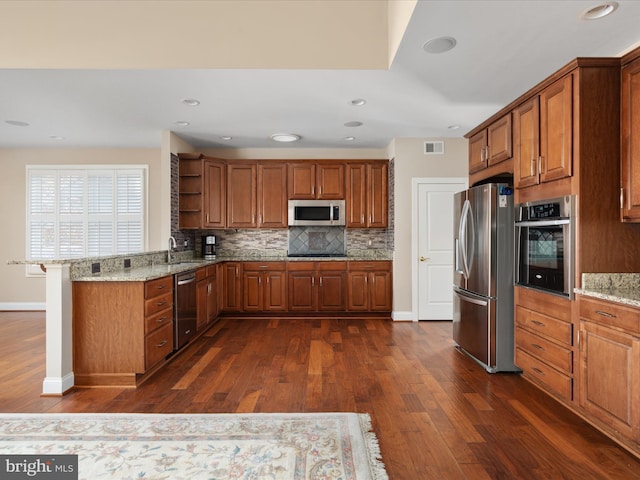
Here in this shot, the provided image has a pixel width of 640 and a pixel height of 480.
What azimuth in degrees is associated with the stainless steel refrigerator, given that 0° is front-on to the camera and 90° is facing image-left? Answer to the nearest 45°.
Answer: approximately 45°

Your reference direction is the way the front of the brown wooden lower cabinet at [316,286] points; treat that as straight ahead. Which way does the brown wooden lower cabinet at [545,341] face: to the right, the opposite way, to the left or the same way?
to the right

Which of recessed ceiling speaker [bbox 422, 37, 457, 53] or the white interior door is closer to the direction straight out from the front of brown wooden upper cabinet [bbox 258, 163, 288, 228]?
the recessed ceiling speaker

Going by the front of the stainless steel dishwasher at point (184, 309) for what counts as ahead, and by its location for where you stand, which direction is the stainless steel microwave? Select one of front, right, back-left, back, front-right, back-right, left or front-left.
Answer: left

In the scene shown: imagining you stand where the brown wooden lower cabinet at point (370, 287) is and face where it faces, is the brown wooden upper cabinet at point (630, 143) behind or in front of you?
in front

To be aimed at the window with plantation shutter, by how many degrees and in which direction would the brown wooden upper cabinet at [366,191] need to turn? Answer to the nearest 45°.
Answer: approximately 90° to its right

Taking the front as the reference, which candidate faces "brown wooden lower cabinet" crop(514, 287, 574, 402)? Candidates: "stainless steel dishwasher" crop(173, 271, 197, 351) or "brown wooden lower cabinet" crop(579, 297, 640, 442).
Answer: the stainless steel dishwasher

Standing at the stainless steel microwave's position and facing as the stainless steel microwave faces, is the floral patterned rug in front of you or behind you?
in front
